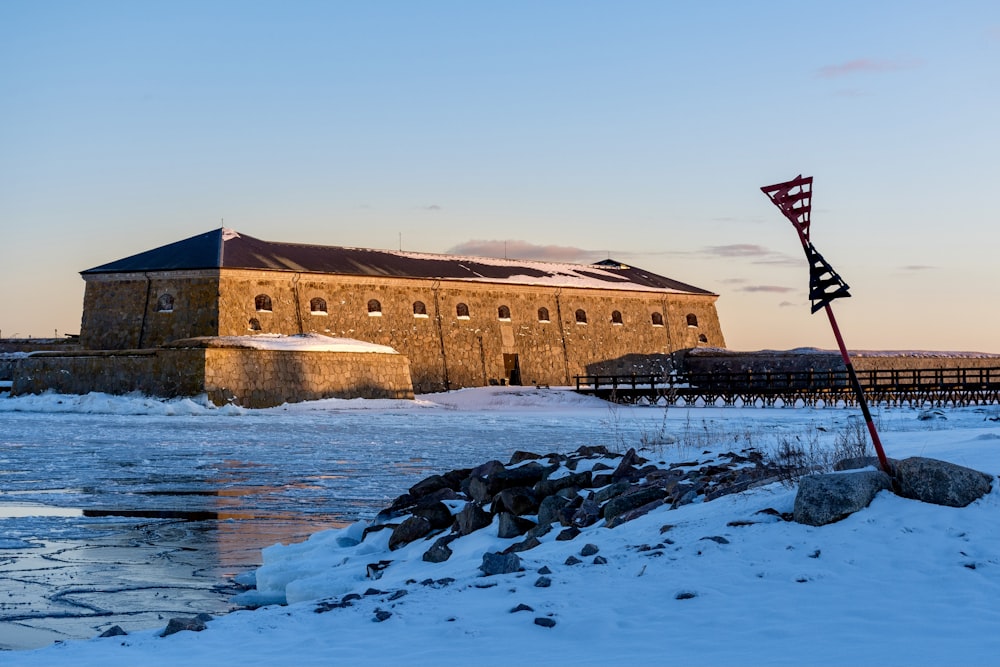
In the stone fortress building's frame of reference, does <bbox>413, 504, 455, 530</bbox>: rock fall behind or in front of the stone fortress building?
in front

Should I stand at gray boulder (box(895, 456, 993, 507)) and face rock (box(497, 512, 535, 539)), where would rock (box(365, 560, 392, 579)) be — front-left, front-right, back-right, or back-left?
front-left

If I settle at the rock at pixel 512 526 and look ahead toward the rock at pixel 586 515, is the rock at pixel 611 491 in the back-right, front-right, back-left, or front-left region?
front-left

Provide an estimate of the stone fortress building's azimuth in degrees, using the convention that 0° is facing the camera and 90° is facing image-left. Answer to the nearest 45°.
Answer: approximately 315°

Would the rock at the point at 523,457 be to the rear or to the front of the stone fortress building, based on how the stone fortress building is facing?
to the front

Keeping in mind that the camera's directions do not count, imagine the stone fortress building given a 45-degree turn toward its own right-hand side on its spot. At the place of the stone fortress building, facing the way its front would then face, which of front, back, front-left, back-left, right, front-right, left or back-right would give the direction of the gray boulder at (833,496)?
front

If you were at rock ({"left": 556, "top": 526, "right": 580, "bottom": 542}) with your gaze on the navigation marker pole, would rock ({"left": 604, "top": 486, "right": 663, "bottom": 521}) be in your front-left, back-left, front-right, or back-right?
front-left

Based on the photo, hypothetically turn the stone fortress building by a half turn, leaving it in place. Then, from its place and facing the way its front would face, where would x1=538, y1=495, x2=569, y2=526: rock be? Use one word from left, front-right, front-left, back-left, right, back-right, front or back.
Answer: back-left

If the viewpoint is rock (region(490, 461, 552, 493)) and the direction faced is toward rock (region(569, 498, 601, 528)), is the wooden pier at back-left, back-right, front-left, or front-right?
back-left

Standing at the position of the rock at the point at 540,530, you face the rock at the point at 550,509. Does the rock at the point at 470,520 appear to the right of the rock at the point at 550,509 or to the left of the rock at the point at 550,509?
left

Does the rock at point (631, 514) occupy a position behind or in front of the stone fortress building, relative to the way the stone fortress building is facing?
in front

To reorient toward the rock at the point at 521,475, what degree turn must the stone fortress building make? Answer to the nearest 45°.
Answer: approximately 45° to its right

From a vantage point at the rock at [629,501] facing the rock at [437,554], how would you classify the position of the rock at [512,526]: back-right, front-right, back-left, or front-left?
front-right
